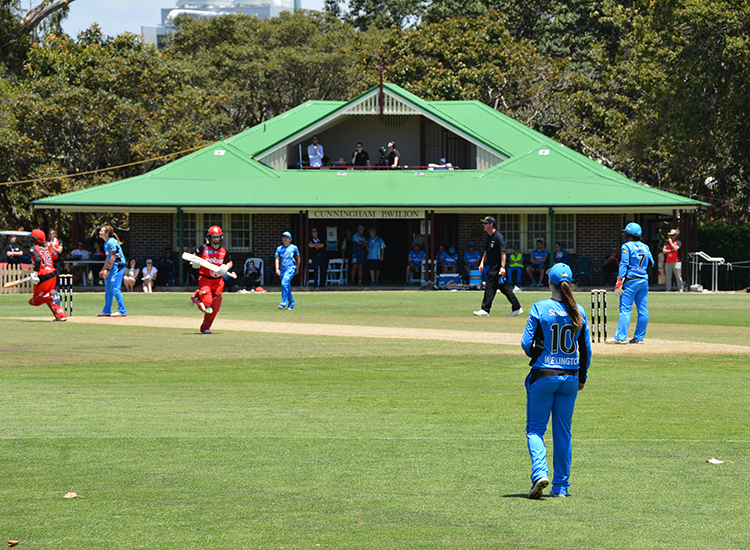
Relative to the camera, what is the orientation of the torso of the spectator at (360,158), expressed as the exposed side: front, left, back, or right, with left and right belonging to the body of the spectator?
front

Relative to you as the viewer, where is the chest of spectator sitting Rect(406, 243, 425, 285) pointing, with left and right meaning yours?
facing the viewer and to the left of the viewer

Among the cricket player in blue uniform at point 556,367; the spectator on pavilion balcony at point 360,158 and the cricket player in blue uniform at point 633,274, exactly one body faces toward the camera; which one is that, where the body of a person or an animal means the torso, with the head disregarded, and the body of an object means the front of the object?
the spectator on pavilion balcony

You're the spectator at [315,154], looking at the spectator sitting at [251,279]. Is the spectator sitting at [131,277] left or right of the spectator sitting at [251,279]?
right

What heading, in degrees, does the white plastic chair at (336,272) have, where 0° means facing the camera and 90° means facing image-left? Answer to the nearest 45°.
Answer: approximately 0°

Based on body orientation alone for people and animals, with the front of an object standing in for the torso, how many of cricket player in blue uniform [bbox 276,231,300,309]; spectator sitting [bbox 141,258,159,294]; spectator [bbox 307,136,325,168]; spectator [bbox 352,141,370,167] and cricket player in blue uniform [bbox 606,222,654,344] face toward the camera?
4

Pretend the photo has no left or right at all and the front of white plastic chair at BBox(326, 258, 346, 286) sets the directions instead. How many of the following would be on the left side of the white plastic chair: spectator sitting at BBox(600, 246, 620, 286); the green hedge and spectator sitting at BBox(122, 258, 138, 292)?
2

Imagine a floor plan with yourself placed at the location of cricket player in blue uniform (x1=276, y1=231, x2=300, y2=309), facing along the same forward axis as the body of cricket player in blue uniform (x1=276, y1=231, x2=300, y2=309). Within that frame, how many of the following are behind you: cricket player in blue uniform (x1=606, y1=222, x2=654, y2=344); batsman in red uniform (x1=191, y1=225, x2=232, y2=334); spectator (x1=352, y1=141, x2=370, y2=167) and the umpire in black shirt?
1

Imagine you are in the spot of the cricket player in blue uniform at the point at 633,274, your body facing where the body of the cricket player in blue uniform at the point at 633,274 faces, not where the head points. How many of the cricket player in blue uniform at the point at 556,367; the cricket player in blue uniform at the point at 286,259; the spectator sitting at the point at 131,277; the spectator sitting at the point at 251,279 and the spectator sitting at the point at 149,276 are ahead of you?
4

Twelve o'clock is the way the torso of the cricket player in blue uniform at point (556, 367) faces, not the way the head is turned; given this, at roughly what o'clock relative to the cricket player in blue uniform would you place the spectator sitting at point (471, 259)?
The spectator sitting is roughly at 12 o'clock from the cricket player in blue uniform.

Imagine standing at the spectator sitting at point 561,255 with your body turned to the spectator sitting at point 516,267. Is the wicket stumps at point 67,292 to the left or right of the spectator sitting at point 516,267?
left

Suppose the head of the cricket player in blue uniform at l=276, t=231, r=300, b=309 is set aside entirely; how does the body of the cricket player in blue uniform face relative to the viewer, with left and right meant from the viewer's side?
facing the viewer

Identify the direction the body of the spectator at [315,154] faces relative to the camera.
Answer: toward the camera

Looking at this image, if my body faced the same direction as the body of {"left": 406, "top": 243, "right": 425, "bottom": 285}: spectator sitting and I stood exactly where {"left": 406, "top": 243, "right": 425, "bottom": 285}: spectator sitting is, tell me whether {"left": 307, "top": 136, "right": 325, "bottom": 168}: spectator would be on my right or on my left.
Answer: on my right

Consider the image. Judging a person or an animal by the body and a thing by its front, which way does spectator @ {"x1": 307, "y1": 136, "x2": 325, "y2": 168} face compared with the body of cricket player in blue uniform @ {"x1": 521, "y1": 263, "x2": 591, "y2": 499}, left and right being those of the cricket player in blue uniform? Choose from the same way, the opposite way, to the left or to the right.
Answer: the opposite way

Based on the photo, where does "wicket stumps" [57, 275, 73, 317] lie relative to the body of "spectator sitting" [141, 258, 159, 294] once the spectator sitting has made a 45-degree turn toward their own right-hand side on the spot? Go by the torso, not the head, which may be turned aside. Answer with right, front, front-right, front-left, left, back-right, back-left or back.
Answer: front-left

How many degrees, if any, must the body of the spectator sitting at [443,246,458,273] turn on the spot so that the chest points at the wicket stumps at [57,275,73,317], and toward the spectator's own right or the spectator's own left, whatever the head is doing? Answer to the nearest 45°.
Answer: approximately 45° to the spectator's own right

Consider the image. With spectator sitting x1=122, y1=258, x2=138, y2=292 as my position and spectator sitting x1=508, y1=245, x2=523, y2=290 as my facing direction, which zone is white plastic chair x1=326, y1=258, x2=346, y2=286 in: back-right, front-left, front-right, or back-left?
front-left

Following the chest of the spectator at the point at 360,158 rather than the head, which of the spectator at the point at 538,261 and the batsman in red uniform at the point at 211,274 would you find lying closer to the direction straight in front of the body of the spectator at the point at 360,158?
the batsman in red uniform

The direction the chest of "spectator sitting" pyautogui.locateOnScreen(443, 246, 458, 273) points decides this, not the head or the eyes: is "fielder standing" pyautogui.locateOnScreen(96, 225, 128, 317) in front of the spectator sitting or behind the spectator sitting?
in front
